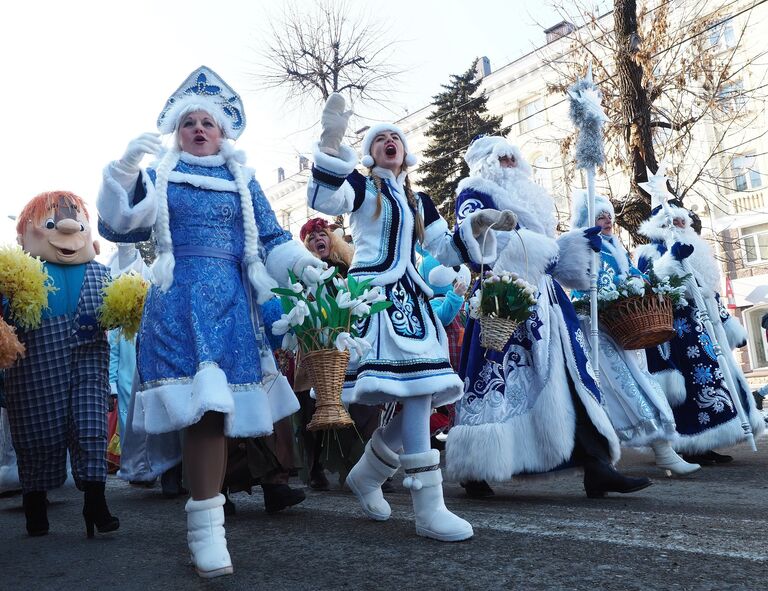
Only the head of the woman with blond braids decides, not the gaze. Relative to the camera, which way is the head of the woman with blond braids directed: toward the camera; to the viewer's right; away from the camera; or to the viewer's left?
toward the camera

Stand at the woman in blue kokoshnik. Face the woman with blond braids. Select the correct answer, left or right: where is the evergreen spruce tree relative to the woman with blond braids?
left

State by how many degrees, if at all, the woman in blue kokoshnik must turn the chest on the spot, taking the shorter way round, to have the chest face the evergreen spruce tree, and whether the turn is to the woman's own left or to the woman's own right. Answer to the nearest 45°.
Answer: approximately 180°

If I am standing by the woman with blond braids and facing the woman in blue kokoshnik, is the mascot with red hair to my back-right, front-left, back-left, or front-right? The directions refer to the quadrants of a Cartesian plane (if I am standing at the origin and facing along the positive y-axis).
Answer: front-right

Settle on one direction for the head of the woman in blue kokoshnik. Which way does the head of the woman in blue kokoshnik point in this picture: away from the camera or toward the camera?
toward the camera

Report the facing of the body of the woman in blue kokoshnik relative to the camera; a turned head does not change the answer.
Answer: toward the camera

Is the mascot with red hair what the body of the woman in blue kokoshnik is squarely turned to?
no

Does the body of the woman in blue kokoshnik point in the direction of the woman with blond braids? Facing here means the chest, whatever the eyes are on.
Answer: no
